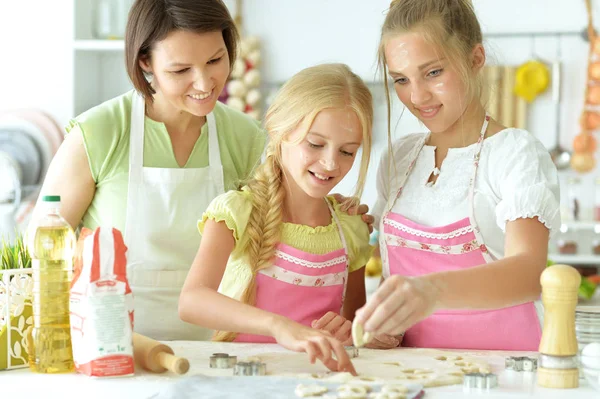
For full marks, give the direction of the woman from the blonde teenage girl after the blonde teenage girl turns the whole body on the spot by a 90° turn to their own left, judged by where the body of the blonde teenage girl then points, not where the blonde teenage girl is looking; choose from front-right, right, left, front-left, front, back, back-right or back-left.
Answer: back-right

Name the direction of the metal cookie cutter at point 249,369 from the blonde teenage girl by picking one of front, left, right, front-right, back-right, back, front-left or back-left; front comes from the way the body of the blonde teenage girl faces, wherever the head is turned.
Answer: front

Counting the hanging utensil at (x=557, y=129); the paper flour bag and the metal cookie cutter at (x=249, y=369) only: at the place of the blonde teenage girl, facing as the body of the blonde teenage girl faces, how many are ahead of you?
2

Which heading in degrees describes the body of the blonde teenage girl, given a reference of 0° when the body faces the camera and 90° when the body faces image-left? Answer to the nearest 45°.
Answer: approximately 45°

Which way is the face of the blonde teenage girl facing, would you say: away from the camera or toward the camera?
toward the camera

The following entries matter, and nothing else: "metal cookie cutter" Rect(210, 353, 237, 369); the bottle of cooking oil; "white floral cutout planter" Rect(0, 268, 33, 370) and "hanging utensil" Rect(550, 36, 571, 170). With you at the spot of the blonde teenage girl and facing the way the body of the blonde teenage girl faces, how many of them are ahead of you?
3

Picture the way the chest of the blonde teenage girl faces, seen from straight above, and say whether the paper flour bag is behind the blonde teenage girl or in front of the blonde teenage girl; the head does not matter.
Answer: in front

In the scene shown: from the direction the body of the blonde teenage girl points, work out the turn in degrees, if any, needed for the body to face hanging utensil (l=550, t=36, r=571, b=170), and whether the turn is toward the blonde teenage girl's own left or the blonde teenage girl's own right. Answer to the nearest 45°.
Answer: approximately 135° to the blonde teenage girl's own right

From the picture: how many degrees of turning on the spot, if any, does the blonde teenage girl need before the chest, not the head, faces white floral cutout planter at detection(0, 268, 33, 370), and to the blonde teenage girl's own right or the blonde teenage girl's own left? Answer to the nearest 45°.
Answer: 0° — they already face it

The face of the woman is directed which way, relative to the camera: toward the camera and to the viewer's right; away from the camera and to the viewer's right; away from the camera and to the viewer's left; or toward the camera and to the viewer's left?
toward the camera and to the viewer's right

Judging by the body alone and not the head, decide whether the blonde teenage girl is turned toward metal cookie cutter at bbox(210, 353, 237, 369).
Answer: yes

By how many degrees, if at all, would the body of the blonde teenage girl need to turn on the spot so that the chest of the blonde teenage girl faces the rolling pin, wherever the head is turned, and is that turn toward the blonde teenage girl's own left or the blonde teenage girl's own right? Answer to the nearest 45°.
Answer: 0° — they already face it

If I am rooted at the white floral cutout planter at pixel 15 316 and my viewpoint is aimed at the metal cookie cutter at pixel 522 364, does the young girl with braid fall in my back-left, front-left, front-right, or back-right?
front-left
